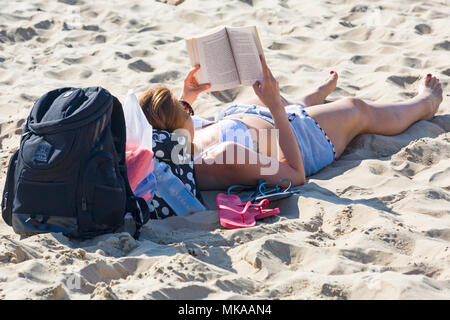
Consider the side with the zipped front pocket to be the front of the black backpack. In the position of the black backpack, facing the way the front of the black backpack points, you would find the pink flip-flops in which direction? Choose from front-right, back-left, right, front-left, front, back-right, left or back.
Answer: back-left

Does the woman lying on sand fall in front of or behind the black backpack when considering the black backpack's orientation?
behind

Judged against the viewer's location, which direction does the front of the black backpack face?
facing the viewer and to the left of the viewer
